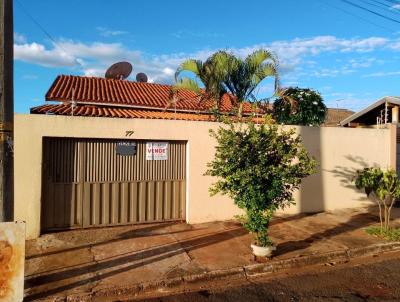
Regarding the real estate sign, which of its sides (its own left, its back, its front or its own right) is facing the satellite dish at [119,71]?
back

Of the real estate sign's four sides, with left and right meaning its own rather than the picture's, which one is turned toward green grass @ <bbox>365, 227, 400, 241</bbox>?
left

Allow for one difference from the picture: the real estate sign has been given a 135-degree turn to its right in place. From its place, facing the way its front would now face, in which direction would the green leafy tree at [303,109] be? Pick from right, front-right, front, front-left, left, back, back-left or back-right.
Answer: right

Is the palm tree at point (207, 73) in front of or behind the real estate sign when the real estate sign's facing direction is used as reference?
behind

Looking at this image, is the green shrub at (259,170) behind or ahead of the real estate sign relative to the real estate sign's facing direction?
ahead

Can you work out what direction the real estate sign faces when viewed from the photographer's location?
facing the viewer

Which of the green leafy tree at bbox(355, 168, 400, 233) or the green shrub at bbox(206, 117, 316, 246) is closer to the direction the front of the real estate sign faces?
the green shrub

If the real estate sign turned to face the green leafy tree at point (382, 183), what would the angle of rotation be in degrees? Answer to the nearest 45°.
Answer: approximately 90° to its left

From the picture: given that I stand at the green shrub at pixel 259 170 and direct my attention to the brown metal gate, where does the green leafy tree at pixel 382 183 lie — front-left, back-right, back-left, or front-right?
back-right

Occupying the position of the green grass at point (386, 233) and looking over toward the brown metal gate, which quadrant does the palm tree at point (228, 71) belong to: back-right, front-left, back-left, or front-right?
front-right

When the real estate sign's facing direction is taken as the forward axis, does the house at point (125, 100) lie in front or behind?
behind

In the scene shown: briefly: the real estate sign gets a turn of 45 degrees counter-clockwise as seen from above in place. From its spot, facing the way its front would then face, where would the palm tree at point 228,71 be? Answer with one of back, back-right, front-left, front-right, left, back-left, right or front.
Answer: left

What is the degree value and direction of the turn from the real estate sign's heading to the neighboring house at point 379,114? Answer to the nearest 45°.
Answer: approximately 135° to its left
